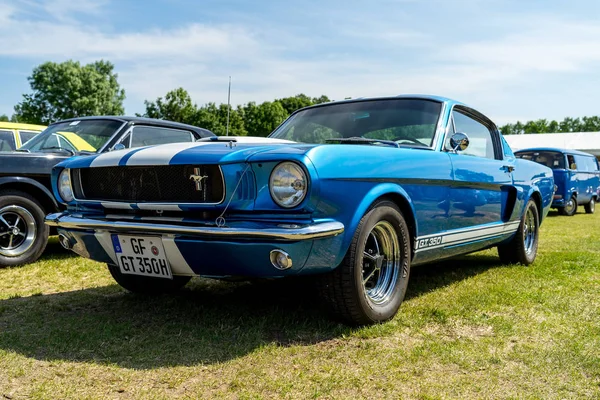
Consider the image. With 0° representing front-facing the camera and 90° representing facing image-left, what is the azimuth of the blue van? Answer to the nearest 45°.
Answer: approximately 45°

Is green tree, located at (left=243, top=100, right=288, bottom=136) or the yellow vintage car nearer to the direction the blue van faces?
the yellow vintage car

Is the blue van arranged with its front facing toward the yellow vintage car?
yes

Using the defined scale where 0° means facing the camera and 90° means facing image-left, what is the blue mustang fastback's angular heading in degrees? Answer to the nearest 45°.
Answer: approximately 45°

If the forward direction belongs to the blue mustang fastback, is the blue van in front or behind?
behind

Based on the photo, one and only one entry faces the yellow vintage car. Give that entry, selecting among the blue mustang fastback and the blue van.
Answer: the blue van

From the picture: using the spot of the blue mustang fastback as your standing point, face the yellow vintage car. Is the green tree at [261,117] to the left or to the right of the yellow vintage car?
right

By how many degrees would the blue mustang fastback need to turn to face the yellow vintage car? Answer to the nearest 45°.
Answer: approximately 90° to its right

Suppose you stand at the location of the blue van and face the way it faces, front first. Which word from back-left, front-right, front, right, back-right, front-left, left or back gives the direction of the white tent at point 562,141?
back-right

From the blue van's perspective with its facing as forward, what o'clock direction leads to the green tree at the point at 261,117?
The green tree is roughly at 3 o'clock from the blue van.

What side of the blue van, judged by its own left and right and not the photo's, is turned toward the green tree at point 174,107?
right

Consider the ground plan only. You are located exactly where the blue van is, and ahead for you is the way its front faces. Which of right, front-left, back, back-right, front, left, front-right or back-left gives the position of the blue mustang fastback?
front-left
